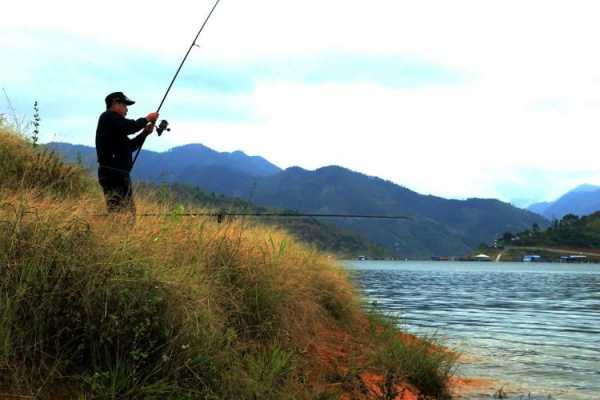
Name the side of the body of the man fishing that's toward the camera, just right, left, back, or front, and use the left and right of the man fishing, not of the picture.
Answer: right
